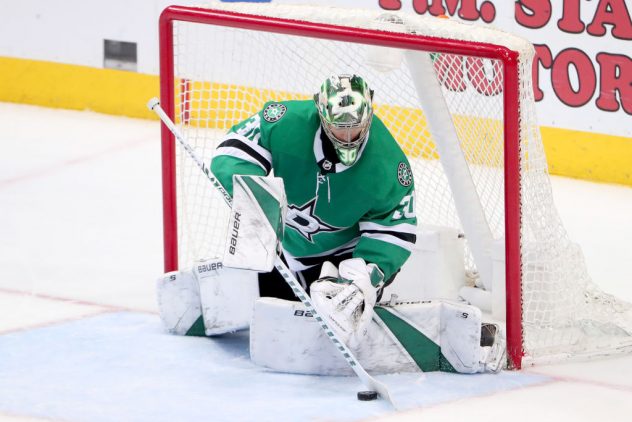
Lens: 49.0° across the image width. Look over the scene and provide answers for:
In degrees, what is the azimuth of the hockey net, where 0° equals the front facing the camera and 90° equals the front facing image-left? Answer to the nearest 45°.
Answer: approximately 45°

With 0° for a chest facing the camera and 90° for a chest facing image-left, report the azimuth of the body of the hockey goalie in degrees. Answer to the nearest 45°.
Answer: approximately 0°
